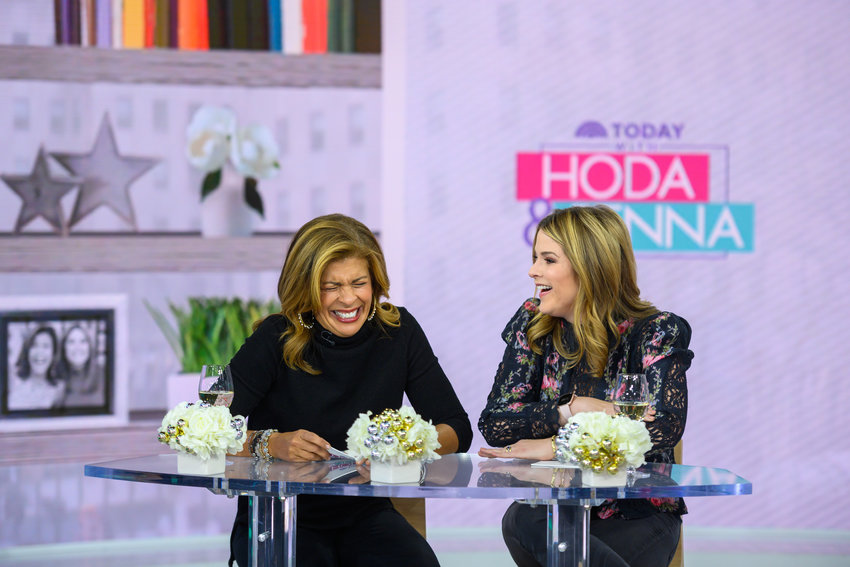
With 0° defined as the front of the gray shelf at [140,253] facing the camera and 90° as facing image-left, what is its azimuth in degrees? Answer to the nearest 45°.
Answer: approximately 0°

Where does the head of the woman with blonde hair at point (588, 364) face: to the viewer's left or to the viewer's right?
to the viewer's left

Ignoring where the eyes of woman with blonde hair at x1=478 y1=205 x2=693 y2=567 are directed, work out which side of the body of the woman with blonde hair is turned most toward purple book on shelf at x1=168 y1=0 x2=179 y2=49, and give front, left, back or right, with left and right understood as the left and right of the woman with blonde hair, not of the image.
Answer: right

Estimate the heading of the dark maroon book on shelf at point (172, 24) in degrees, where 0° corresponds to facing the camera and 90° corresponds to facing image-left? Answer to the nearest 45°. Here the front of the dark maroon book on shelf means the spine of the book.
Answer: approximately 0°
